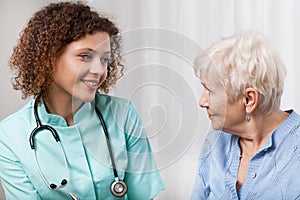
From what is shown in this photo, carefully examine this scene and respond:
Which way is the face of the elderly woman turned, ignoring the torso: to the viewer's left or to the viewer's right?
to the viewer's left

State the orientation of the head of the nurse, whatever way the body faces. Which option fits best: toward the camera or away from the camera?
toward the camera

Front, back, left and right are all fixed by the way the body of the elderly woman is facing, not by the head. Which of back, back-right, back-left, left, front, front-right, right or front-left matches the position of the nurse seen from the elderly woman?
front-right

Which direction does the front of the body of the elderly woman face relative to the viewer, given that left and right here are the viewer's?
facing the viewer and to the left of the viewer
